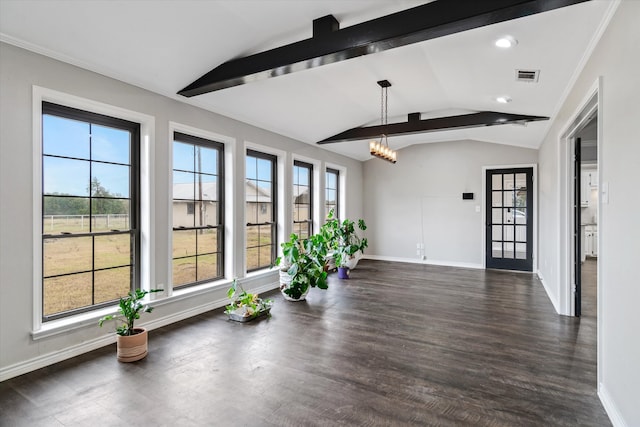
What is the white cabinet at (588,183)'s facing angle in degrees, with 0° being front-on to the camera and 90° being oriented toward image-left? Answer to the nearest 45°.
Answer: approximately 0°

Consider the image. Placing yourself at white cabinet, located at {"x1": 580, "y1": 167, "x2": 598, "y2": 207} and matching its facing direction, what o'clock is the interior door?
The interior door is roughly at 12 o'clock from the white cabinet.

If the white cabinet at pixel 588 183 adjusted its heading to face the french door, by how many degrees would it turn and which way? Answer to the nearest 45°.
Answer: approximately 45° to its right

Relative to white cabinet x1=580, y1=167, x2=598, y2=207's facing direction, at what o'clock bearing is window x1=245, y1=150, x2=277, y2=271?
The window is roughly at 1 o'clock from the white cabinet.

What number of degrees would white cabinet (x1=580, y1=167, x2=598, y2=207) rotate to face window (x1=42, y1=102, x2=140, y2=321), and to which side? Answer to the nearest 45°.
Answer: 0° — it already faces it
